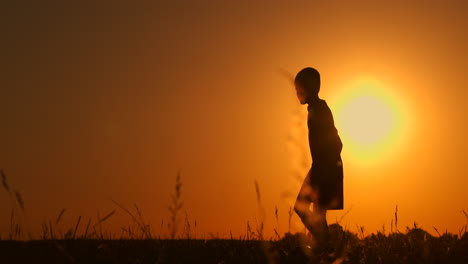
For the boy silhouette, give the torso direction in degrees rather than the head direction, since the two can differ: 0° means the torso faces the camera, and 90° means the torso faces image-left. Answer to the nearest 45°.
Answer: approximately 90°
